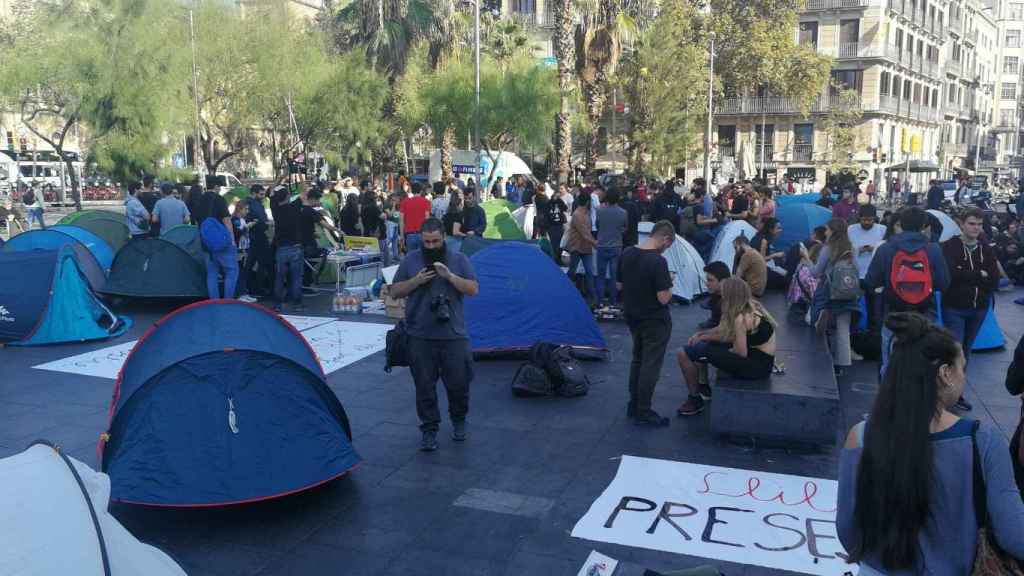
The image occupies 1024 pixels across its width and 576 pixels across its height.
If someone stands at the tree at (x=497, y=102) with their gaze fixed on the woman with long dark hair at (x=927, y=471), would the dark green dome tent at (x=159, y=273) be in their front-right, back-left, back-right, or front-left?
front-right

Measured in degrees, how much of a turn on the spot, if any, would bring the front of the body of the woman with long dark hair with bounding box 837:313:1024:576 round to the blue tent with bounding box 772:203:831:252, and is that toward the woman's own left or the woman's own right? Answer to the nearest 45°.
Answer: approximately 45° to the woman's own left

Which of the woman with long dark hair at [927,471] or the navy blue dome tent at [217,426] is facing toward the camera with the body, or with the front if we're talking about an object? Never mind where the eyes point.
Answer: the navy blue dome tent

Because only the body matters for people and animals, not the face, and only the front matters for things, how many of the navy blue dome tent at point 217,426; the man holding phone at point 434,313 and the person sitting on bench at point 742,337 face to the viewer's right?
0

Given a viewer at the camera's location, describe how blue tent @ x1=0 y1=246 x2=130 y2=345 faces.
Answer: facing to the right of the viewer

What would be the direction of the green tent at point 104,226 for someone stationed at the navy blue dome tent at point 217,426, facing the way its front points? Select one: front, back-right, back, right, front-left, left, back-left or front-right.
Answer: back

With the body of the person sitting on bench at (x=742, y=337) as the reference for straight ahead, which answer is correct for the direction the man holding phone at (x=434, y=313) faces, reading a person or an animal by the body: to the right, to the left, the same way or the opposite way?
to the left

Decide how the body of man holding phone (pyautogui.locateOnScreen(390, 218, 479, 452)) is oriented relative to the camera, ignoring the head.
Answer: toward the camera

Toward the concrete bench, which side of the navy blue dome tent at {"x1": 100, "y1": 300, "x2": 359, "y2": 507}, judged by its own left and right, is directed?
left

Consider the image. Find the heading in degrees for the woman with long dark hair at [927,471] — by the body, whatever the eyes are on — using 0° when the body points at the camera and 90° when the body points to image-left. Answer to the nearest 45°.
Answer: approximately 225°

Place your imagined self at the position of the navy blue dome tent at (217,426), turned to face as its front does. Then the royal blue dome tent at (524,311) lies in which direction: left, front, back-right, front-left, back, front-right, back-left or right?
back-left

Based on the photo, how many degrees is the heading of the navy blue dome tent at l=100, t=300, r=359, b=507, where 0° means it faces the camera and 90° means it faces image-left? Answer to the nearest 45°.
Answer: approximately 0°

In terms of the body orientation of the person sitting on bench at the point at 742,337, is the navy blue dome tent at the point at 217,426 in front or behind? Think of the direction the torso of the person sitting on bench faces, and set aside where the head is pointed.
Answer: in front

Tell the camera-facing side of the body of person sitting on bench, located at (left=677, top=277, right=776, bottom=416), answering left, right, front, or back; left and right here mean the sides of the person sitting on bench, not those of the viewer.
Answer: left

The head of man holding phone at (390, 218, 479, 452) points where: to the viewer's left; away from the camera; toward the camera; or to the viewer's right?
toward the camera

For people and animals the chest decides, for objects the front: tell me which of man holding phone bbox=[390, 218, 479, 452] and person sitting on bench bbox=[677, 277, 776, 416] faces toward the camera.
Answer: the man holding phone

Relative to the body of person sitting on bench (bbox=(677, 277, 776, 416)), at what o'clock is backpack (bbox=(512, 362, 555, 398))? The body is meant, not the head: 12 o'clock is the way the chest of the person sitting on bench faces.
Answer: The backpack is roughly at 1 o'clock from the person sitting on bench.
